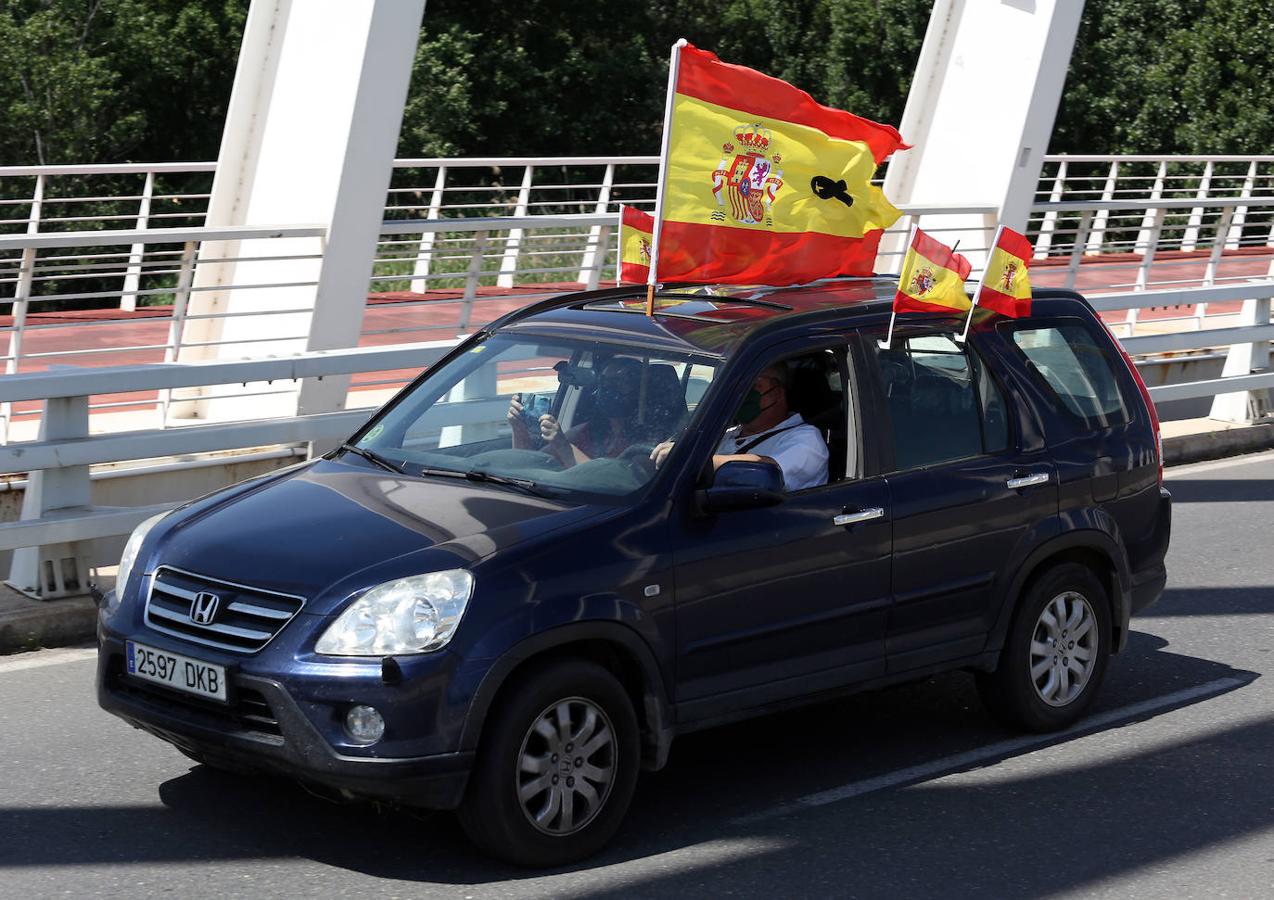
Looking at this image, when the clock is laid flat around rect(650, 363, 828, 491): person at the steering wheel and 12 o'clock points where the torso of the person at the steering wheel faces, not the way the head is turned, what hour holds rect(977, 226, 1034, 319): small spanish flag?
The small spanish flag is roughly at 6 o'clock from the person at the steering wheel.

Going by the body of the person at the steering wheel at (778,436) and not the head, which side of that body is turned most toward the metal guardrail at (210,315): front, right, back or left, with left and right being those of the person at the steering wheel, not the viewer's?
right

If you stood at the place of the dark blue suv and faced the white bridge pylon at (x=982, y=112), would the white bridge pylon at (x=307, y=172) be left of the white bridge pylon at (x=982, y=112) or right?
left

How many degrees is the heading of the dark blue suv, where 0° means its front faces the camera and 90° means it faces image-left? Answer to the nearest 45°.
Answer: approximately 45°

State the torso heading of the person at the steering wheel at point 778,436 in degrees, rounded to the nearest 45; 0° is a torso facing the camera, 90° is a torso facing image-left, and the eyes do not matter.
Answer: approximately 45°

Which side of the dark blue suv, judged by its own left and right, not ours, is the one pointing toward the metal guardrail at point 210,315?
right

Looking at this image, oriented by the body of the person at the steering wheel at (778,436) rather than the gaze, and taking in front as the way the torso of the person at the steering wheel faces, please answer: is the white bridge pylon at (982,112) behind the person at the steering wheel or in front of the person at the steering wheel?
behind

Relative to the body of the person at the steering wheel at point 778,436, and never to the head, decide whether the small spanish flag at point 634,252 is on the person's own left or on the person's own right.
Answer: on the person's own right
